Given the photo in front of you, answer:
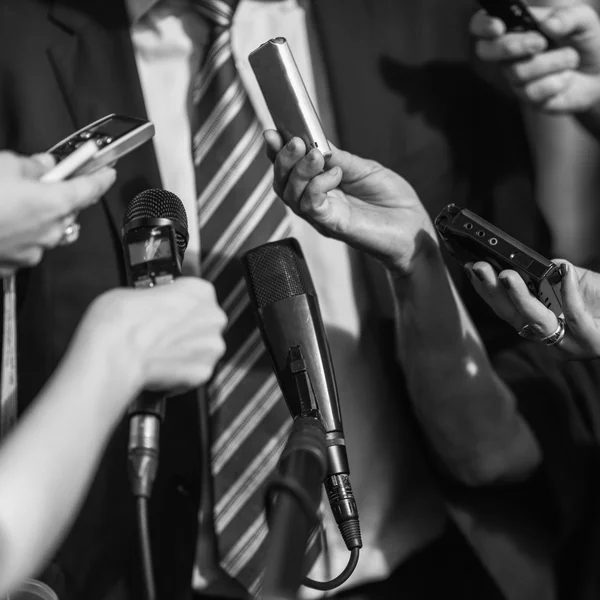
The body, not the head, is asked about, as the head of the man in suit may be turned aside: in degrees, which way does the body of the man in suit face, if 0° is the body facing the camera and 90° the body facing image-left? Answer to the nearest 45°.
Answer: approximately 0°
